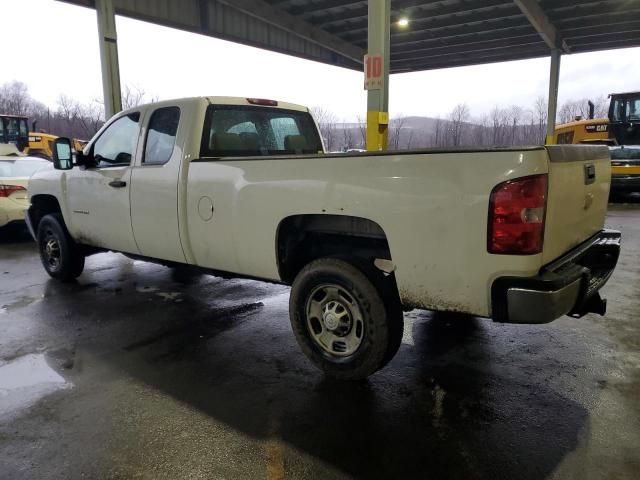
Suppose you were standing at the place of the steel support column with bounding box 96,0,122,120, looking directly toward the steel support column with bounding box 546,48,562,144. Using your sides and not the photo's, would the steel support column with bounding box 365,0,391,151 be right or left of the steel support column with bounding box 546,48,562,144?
right

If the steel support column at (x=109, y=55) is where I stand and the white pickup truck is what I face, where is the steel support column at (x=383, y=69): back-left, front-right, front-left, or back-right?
front-left

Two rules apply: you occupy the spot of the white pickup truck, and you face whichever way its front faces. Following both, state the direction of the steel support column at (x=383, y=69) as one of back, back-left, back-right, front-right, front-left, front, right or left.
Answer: front-right

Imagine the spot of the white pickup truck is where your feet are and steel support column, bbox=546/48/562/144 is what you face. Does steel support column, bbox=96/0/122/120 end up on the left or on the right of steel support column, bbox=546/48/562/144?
left

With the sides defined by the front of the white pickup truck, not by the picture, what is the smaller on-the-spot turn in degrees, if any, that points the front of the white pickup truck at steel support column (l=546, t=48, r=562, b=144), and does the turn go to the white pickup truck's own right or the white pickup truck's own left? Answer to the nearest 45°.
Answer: approximately 90° to the white pickup truck's own right

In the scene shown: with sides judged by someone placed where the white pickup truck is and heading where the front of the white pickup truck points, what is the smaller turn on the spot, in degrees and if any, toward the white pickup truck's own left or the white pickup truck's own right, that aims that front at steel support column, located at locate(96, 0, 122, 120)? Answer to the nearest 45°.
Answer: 0° — it already faces it

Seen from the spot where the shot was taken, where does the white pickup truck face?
facing away from the viewer and to the left of the viewer
